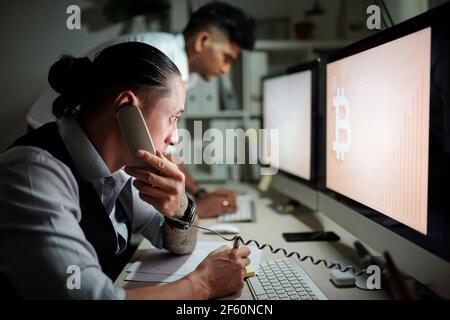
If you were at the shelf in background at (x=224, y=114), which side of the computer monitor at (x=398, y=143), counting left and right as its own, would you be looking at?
right

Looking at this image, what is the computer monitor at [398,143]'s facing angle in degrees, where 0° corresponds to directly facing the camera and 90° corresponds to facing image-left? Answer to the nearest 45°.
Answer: approximately 45°

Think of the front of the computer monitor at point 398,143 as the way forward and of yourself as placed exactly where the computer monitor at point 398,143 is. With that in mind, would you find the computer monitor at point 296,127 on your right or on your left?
on your right

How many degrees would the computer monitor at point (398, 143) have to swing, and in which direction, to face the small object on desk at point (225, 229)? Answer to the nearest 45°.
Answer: approximately 90° to its right
